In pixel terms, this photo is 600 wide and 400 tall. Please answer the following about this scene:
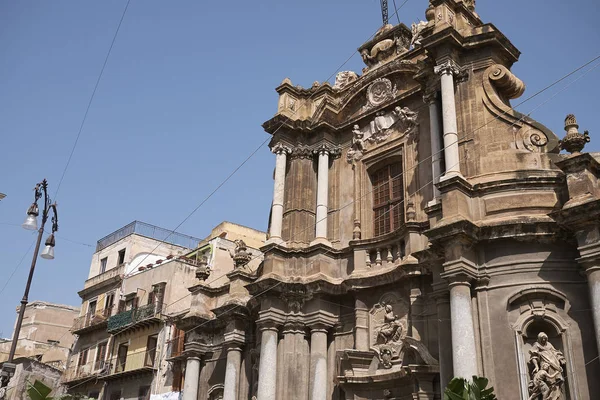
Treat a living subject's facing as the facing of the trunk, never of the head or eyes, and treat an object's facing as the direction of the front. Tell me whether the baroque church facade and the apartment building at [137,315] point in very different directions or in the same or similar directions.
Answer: same or similar directions

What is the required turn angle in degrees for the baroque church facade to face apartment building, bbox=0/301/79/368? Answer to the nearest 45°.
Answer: approximately 90° to its right

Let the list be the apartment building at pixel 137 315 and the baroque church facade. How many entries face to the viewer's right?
0

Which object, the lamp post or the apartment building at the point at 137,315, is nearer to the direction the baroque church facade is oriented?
the lamp post

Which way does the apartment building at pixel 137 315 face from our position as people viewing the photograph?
facing the viewer and to the left of the viewer

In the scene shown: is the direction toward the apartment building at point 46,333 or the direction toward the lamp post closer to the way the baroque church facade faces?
the lamp post

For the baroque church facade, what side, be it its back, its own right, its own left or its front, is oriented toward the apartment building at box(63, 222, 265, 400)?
right

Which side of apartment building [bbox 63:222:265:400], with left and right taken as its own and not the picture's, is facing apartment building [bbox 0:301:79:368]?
right

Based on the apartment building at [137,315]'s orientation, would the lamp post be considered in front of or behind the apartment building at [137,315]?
in front

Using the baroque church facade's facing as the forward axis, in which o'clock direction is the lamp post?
The lamp post is roughly at 1 o'clock from the baroque church facade.
